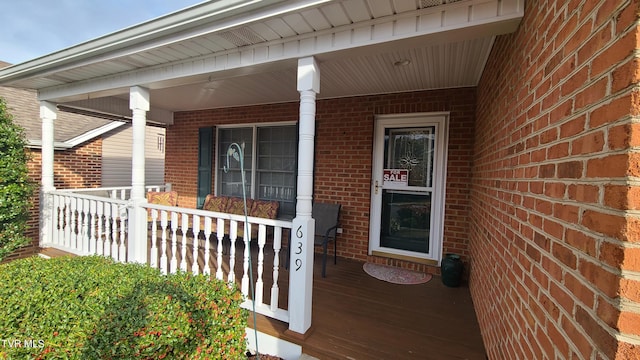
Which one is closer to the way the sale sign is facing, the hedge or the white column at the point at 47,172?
the hedge

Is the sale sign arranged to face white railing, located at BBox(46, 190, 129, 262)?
no

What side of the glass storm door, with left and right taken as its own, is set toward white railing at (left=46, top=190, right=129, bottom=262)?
right

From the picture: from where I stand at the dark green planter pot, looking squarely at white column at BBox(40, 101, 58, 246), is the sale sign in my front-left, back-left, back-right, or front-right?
front-right

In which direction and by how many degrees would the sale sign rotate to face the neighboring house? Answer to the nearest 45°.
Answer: approximately 90° to its right

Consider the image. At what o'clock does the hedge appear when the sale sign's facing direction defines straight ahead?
The hedge is roughly at 1 o'clock from the sale sign.

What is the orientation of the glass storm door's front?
toward the camera

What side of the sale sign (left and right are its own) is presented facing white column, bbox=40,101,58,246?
right

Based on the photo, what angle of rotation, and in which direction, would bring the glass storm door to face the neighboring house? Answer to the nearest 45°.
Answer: approximately 90° to its right

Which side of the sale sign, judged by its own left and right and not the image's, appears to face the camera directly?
front

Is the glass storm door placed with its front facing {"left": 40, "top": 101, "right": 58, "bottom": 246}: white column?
no

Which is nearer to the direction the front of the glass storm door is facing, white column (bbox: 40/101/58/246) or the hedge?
the hedge
